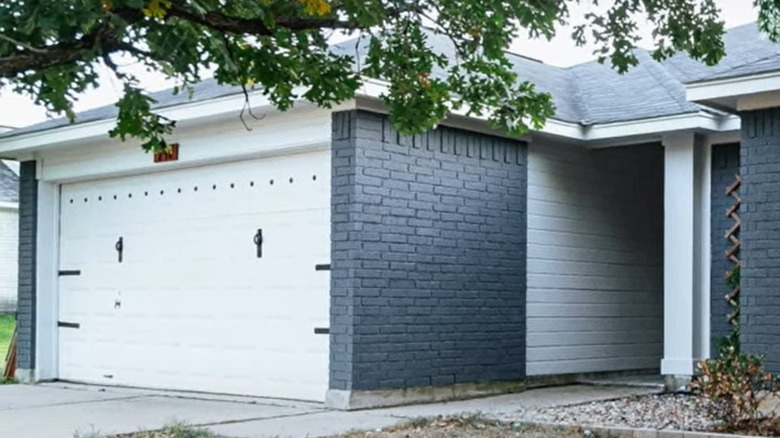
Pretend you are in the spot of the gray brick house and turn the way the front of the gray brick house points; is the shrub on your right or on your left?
on your left
